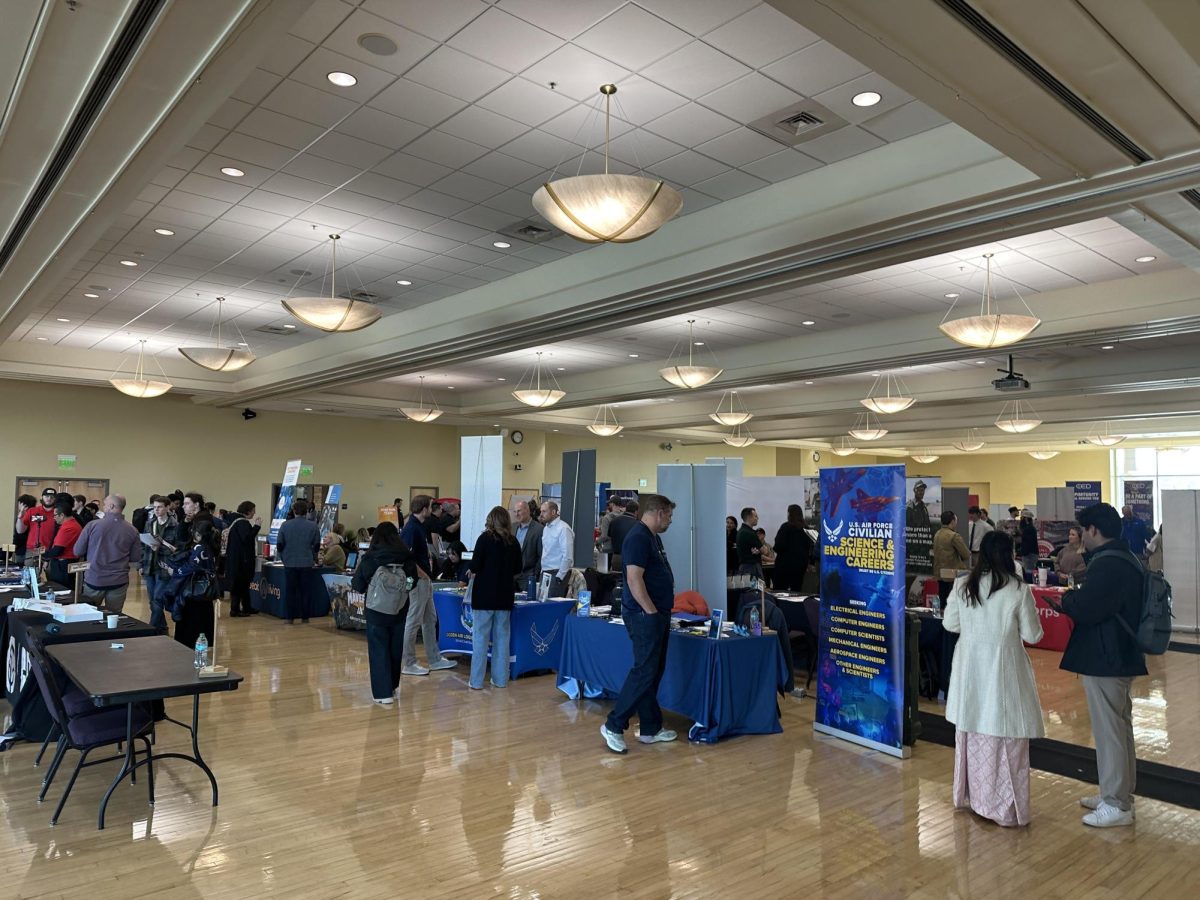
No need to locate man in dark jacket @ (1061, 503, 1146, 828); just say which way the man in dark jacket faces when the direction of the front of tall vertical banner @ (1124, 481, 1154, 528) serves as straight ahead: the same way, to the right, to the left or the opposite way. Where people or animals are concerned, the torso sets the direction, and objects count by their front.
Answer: to the right

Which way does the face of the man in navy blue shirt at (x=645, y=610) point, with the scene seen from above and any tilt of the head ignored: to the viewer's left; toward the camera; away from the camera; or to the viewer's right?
to the viewer's right

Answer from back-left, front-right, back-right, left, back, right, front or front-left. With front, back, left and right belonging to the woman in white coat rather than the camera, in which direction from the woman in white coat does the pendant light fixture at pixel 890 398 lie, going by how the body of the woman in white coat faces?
front

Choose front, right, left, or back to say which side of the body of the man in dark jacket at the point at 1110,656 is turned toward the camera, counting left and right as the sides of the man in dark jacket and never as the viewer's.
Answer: left

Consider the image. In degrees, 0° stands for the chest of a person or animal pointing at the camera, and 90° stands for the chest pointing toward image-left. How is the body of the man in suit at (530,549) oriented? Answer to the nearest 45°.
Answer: approximately 45°

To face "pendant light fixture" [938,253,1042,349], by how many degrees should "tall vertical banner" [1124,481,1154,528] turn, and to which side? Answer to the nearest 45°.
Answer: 0° — it already faces it

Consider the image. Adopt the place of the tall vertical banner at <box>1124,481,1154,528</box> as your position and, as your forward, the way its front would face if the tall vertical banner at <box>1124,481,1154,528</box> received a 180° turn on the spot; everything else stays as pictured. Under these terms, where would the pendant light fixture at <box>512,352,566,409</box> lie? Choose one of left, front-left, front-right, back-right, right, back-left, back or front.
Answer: back-left

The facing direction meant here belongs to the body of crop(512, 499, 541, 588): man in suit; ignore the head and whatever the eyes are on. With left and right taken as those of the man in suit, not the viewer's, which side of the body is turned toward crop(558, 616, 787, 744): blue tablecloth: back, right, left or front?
left

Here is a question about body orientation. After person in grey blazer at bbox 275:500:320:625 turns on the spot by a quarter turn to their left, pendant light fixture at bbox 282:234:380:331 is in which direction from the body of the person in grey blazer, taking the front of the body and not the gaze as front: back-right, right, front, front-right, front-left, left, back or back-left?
left

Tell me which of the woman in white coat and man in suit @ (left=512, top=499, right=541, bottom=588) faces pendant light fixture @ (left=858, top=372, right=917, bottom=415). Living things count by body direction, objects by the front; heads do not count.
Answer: the woman in white coat

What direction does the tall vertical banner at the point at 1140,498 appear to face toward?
toward the camera

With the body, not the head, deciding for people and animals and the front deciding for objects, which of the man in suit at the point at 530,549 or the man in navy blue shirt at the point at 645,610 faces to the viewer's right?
the man in navy blue shirt

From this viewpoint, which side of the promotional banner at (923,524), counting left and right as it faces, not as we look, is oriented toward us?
front

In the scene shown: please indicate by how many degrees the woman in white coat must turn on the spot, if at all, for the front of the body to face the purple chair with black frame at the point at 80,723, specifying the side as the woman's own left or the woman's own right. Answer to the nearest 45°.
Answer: approximately 135° to the woman's own left

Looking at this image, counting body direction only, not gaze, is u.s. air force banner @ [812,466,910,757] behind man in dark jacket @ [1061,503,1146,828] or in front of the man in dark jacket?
in front

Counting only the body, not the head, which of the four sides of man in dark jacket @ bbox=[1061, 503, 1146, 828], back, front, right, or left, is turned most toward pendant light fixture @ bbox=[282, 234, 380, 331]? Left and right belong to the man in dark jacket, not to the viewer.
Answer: front

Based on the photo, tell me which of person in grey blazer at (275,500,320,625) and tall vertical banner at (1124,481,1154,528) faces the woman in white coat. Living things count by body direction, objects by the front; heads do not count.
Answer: the tall vertical banner

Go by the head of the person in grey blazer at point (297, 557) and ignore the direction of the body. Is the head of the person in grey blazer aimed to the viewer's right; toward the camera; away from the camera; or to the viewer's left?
away from the camera
